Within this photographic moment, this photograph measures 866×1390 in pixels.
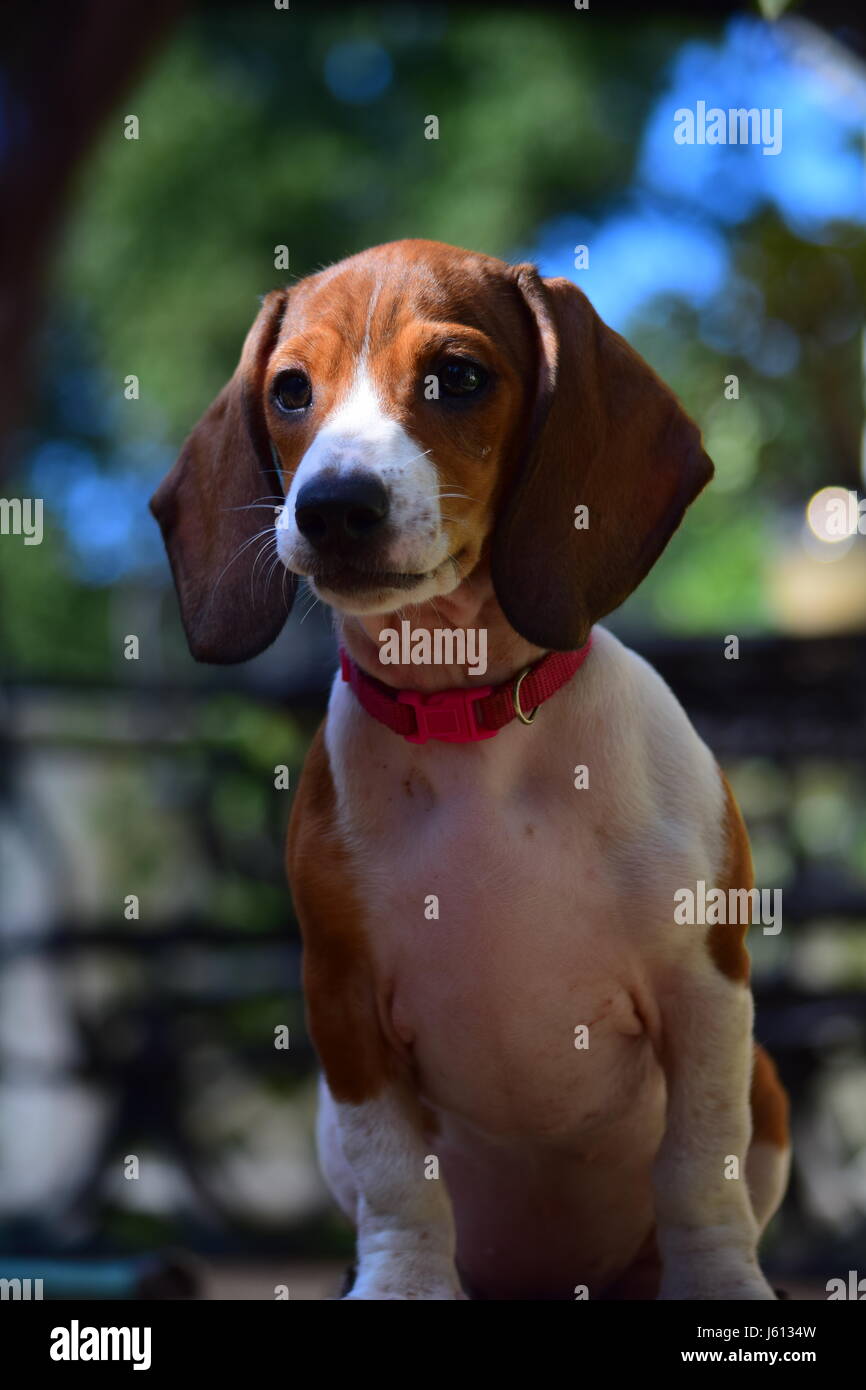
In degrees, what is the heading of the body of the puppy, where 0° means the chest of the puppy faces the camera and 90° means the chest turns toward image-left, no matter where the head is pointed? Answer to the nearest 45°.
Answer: approximately 0°
